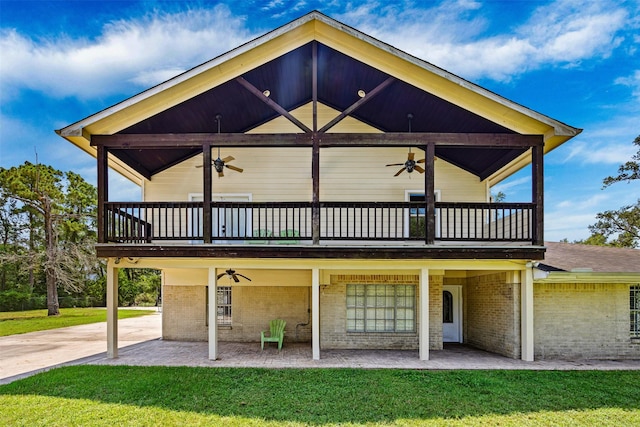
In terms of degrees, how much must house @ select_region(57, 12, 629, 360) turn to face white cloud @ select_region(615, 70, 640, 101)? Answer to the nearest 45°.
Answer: approximately 135° to its left

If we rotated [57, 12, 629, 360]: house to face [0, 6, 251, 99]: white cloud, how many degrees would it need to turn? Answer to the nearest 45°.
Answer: approximately 135° to its right

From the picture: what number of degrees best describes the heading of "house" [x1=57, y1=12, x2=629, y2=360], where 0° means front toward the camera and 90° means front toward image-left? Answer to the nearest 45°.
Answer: approximately 0°

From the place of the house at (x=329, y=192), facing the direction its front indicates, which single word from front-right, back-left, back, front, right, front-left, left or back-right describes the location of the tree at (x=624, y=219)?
back-left
